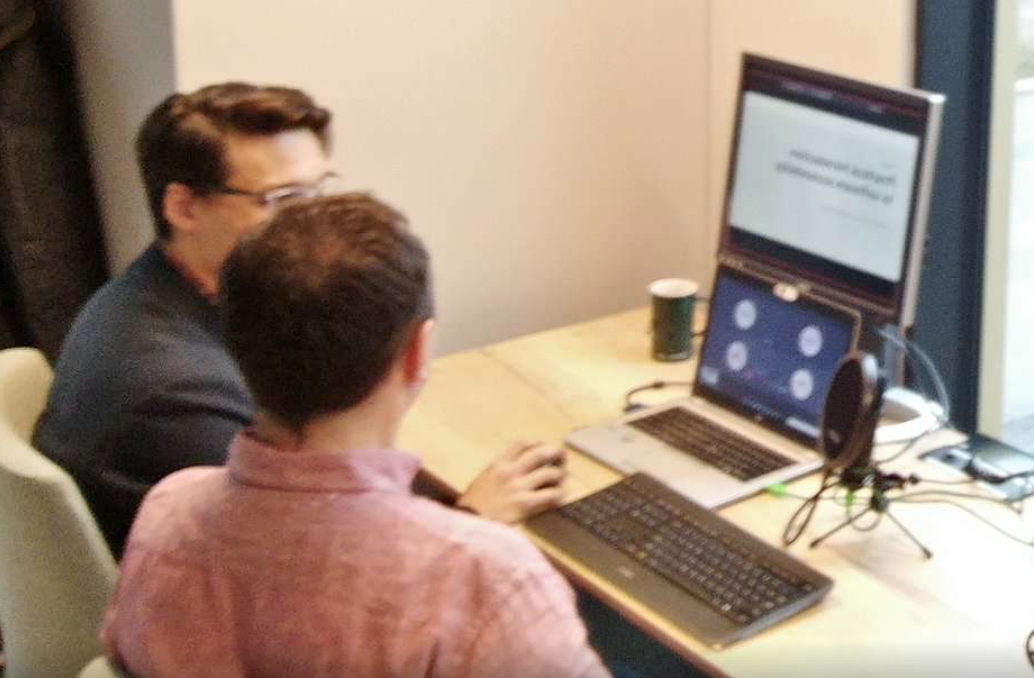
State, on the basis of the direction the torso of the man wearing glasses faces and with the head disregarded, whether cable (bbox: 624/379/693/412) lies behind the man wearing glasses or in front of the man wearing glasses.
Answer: in front

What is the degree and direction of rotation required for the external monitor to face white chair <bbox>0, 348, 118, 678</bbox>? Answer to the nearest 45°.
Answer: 0° — it already faces it

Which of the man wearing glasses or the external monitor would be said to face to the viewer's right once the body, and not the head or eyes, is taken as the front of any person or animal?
the man wearing glasses

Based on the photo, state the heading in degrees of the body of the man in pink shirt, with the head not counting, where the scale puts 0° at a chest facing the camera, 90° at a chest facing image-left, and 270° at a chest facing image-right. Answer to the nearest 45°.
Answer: approximately 225°

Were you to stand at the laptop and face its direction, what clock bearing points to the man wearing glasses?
The man wearing glasses is roughly at 1 o'clock from the laptop.

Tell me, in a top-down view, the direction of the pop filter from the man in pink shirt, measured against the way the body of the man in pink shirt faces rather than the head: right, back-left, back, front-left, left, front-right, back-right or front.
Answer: front

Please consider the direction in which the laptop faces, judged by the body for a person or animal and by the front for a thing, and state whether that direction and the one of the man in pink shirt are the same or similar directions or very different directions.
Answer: very different directions

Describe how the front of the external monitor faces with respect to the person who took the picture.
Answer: facing the viewer and to the left of the viewer

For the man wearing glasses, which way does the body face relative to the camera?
to the viewer's right

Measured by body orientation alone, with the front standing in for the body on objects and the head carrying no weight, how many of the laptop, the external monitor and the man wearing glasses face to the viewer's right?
1

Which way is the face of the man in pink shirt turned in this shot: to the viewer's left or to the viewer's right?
to the viewer's right
